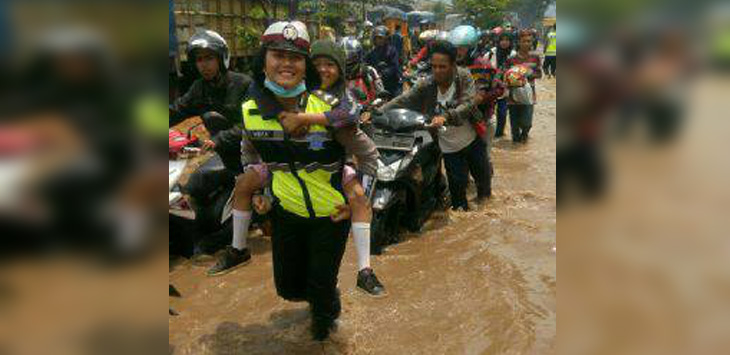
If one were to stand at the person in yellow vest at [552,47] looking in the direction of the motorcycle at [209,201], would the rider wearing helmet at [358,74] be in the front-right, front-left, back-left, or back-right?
front-right

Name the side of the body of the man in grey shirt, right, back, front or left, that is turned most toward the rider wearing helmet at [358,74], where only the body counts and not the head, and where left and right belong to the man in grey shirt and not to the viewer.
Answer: right

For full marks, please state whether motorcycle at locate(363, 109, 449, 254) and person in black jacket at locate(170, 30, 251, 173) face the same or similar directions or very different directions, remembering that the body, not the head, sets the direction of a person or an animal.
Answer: same or similar directions

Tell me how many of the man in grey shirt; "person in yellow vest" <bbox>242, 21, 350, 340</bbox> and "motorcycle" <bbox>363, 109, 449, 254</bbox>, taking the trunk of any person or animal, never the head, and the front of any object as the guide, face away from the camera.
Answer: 0

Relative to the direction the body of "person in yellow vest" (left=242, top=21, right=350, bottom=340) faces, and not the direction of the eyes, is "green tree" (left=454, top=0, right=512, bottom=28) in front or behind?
behind

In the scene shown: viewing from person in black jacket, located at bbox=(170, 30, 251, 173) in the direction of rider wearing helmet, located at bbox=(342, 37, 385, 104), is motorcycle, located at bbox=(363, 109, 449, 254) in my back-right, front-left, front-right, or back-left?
front-right

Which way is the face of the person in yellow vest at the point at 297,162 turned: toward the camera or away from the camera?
toward the camera

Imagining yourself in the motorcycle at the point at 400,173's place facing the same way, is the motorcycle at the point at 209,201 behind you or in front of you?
in front

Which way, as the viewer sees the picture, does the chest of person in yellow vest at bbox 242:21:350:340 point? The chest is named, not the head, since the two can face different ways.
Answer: toward the camera

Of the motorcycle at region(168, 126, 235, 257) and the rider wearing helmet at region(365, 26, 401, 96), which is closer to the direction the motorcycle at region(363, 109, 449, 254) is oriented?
the motorcycle

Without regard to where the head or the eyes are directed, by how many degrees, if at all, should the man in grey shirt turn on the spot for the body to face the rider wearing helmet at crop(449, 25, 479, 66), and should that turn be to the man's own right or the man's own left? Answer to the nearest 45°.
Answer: approximately 135° to the man's own right

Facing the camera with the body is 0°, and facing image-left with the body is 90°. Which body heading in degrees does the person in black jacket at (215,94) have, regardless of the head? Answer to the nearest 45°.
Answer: approximately 45°

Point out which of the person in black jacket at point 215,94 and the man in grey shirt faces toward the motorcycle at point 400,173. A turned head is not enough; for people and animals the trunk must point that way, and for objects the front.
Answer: the man in grey shirt

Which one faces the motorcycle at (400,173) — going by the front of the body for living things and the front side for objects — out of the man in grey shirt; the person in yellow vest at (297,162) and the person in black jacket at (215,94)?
the man in grey shirt

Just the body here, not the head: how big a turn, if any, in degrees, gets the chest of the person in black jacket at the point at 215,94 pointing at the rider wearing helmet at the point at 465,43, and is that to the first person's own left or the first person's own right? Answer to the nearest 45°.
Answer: approximately 180°
